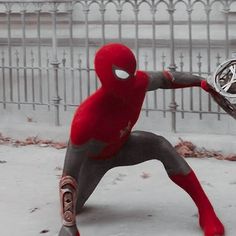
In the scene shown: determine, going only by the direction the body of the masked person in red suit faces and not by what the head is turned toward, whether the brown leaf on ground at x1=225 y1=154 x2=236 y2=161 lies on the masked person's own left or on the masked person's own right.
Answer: on the masked person's own left

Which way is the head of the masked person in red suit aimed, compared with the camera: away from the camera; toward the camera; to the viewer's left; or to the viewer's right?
to the viewer's right

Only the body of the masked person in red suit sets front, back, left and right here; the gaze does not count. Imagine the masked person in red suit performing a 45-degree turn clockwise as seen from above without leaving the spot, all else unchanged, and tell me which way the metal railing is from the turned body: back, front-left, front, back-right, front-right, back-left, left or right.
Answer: back

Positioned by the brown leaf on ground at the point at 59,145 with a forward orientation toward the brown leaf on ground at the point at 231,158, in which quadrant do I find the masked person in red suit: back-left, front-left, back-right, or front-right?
front-right

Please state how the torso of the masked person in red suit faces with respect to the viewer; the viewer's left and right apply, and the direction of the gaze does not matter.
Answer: facing the viewer and to the right of the viewer

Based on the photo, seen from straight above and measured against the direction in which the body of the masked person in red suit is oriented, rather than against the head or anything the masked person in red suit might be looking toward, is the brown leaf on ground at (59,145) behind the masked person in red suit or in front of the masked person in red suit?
behind
